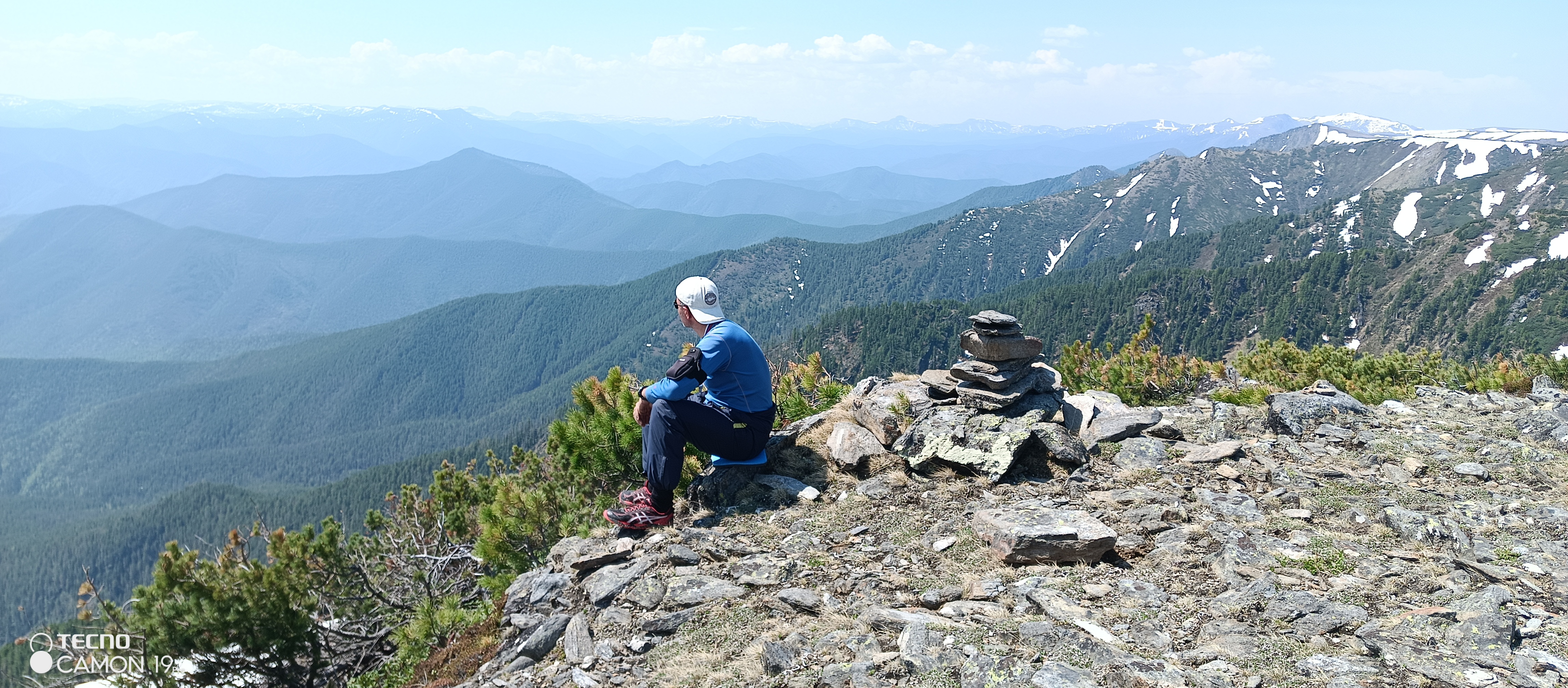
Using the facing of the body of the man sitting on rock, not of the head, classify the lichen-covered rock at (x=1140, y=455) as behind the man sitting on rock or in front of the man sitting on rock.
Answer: behind

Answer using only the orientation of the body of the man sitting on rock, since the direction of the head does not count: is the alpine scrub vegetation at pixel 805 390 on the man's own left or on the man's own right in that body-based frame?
on the man's own right

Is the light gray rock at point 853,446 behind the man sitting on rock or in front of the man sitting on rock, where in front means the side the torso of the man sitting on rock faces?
behind

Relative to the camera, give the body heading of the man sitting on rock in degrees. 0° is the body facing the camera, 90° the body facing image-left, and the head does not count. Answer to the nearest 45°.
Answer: approximately 90°

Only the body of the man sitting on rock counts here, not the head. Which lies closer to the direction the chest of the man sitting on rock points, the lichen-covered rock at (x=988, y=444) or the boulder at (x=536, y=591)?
the boulder

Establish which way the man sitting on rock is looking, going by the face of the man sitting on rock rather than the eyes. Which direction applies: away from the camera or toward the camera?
away from the camera

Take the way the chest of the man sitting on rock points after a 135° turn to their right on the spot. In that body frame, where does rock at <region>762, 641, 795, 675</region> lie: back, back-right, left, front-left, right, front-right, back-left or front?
back-right

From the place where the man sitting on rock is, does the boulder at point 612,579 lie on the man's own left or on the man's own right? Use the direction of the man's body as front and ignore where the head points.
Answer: on the man's own left

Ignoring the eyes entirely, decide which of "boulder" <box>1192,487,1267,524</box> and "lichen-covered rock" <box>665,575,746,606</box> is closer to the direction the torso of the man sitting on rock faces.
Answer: the lichen-covered rock

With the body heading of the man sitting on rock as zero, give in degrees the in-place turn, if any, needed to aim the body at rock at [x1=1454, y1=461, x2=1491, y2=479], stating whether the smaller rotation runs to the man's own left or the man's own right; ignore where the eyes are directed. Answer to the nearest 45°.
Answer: approximately 180°

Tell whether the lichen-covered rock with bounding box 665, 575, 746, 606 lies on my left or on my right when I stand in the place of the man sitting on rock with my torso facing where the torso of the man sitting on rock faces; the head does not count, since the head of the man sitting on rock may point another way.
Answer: on my left

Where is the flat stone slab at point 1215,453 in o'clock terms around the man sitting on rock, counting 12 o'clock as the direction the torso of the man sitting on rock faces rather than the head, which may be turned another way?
The flat stone slab is roughly at 6 o'clock from the man sitting on rock.
